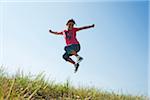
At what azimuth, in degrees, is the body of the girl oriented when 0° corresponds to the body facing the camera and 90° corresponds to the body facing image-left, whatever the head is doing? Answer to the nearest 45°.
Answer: approximately 0°
